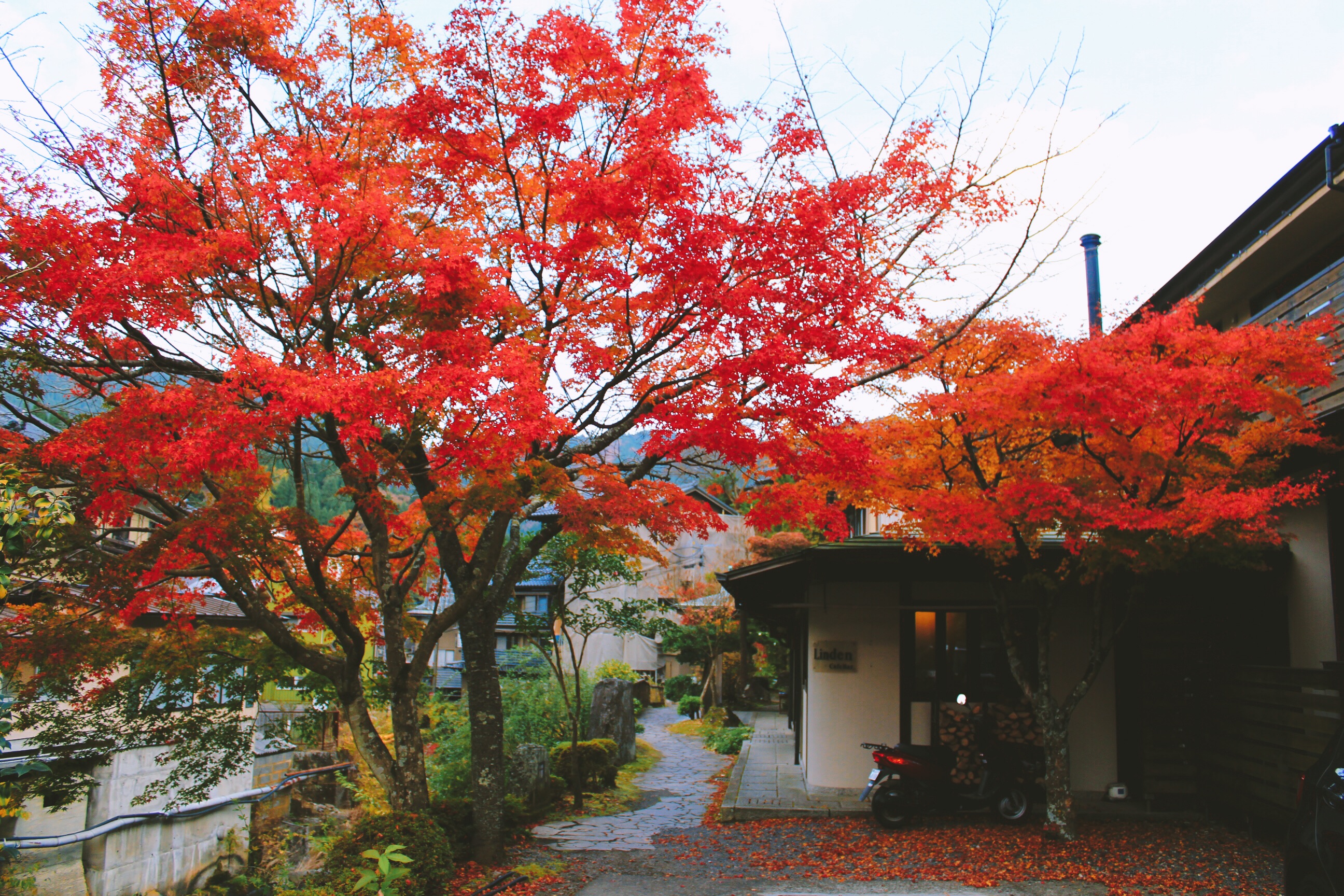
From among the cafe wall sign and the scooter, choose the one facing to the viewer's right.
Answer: the scooter

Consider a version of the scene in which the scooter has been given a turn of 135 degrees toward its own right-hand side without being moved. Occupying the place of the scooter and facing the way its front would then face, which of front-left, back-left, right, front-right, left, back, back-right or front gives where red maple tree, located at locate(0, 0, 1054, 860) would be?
front

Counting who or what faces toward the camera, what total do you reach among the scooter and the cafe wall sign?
1

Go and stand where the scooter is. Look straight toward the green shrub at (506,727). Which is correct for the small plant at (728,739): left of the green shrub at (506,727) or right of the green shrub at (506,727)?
right

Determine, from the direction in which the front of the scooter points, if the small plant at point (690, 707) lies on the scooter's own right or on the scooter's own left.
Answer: on the scooter's own left

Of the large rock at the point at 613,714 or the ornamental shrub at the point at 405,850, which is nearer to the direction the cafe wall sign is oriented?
the ornamental shrub

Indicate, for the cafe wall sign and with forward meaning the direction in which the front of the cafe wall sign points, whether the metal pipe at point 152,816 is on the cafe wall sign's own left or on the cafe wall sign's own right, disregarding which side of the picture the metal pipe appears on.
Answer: on the cafe wall sign's own right

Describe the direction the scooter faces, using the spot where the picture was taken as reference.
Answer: facing to the right of the viewer

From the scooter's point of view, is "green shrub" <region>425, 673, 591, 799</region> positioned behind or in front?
behind

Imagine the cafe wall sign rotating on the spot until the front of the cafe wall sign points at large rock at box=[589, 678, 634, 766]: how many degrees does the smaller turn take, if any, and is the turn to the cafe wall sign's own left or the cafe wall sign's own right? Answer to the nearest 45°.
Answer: approximately 135° to the cafe wall sign's own right

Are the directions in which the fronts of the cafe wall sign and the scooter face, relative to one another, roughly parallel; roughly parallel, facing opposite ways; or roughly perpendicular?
roughly perpendicular

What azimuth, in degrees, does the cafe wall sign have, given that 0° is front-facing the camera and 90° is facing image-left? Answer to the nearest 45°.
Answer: approximately 0°

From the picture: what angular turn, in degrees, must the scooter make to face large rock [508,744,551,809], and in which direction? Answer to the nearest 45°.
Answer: approximately 180°
